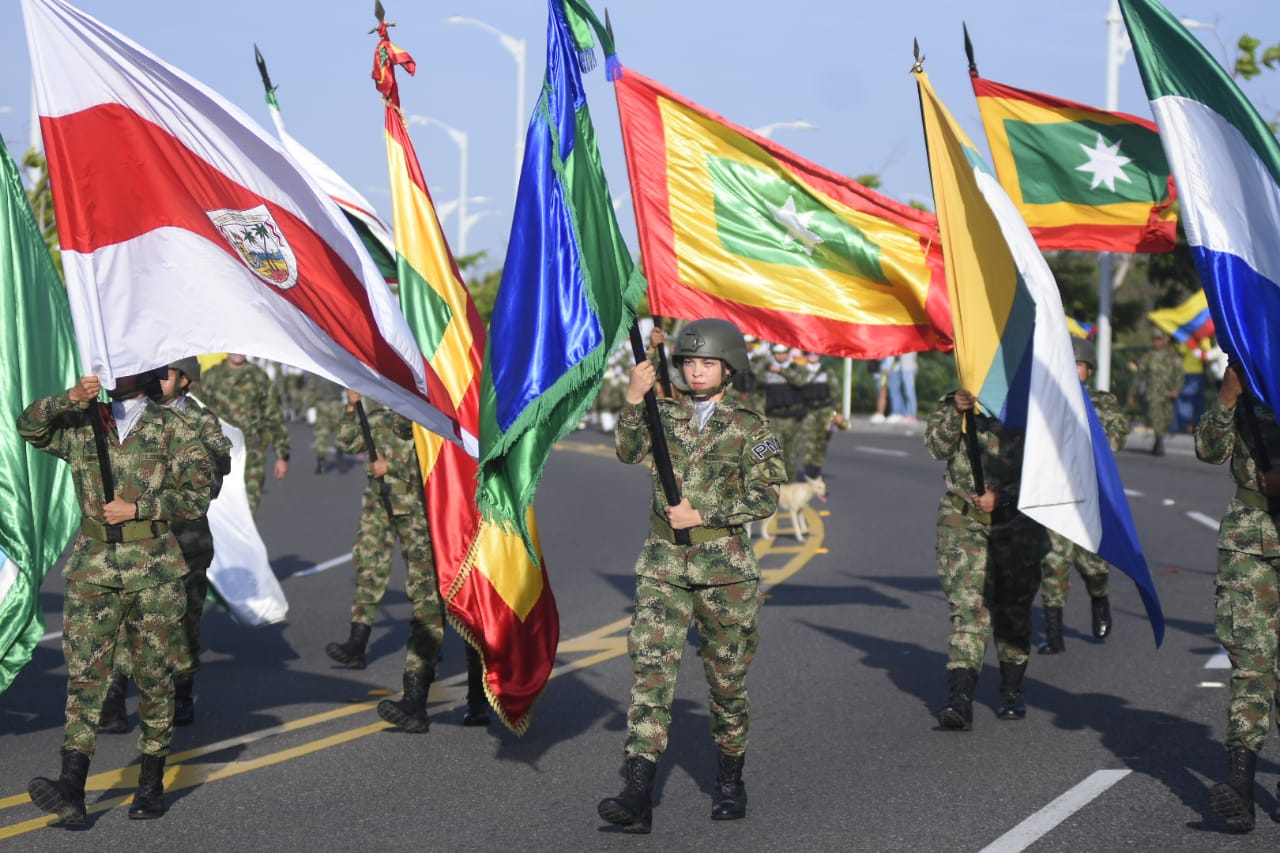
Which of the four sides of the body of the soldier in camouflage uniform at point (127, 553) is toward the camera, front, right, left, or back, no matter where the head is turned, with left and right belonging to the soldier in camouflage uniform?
front

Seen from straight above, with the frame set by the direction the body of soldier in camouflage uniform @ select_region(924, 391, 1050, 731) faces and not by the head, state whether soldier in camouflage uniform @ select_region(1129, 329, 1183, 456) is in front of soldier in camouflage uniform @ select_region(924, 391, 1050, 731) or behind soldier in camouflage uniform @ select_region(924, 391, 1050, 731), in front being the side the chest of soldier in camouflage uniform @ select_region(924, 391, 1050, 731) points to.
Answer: behind

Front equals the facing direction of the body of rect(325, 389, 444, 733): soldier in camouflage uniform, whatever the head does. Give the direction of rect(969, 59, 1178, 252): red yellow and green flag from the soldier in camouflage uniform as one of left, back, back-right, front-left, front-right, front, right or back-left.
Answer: back-left

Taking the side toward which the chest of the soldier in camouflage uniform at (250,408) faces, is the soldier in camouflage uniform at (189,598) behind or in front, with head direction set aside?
in front

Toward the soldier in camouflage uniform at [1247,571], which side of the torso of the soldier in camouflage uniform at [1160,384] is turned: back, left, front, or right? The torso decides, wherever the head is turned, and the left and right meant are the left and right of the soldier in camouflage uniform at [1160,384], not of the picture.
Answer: front

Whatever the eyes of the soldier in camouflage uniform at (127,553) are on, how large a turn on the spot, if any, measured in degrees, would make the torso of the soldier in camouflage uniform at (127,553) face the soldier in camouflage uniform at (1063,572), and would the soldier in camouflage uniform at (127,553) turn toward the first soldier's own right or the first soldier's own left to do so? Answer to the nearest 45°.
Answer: approximately 90° to the first soldier's own left

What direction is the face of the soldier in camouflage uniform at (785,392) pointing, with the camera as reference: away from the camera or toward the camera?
toward the camera

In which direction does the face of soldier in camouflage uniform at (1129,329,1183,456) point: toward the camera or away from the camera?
toward the camera

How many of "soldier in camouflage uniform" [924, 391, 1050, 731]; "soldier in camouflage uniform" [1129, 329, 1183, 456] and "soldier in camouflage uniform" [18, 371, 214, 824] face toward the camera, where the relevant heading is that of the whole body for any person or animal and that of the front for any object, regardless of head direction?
3

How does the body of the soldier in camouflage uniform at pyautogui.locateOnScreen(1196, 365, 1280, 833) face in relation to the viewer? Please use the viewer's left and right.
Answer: facing the viewer and to the left of the viewer

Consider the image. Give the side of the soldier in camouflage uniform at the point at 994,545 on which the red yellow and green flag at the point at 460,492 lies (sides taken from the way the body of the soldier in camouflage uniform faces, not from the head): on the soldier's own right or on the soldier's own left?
on the soldier's own right

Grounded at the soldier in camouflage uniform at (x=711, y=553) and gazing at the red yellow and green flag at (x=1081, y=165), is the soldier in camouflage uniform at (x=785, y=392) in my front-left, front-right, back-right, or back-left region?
front-left

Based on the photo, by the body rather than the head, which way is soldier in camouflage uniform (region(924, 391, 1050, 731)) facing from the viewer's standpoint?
toward the camera

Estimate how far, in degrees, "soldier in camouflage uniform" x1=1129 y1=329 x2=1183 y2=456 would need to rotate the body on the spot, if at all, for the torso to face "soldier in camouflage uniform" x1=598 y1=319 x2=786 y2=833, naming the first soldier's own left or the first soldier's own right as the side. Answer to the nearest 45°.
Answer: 0° — they already face them

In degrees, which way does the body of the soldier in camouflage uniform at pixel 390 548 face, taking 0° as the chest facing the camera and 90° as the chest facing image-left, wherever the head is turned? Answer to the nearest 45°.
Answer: approximately 45°

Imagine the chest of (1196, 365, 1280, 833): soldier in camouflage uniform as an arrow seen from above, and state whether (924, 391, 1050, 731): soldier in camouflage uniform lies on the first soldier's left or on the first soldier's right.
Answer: on the first soldier's right
